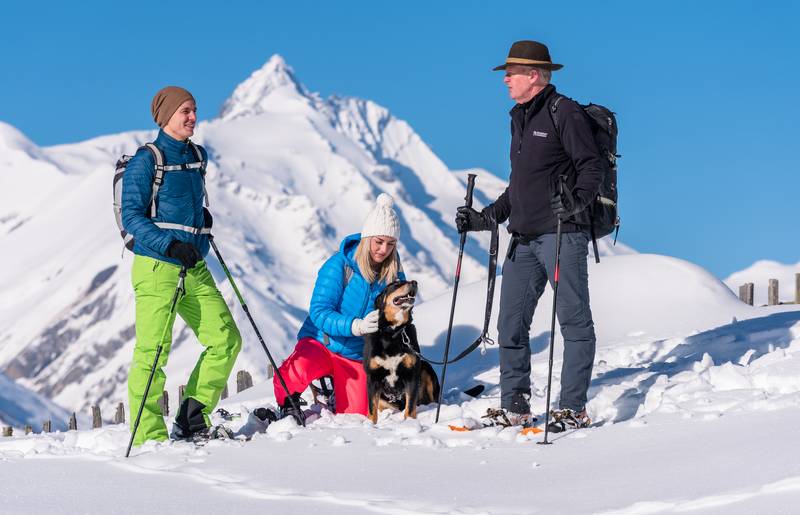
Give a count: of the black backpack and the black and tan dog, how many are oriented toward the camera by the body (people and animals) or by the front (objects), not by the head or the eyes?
1

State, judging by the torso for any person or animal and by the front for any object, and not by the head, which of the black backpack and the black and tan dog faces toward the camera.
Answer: the black and tan dog

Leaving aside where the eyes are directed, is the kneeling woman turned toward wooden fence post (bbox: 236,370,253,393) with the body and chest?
no

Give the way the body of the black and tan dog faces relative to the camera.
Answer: toward the camera

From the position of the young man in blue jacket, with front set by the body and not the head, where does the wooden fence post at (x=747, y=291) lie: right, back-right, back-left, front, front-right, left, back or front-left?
left

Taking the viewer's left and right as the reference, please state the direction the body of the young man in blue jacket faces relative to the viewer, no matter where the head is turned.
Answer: facing the viewer and to the right of the viewer

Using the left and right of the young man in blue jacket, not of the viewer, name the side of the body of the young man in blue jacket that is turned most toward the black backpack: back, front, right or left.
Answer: front

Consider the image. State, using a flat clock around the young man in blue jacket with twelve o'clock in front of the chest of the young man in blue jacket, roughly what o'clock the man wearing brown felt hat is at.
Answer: The man wearing brown felt hat is roughly at 11 o'clock from the young man in blue jacket.

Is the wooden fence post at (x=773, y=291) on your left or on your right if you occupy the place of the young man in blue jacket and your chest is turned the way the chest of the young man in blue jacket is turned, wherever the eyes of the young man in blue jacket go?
on your left

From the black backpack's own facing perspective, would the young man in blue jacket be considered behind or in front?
behind

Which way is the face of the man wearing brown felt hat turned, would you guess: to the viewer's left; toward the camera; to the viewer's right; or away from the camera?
to the viewer's left

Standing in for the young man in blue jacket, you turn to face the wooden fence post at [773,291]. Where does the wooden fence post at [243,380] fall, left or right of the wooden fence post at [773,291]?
left

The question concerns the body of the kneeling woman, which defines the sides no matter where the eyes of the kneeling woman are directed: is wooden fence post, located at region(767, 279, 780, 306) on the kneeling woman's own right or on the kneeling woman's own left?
on the kneeling woman's own left
